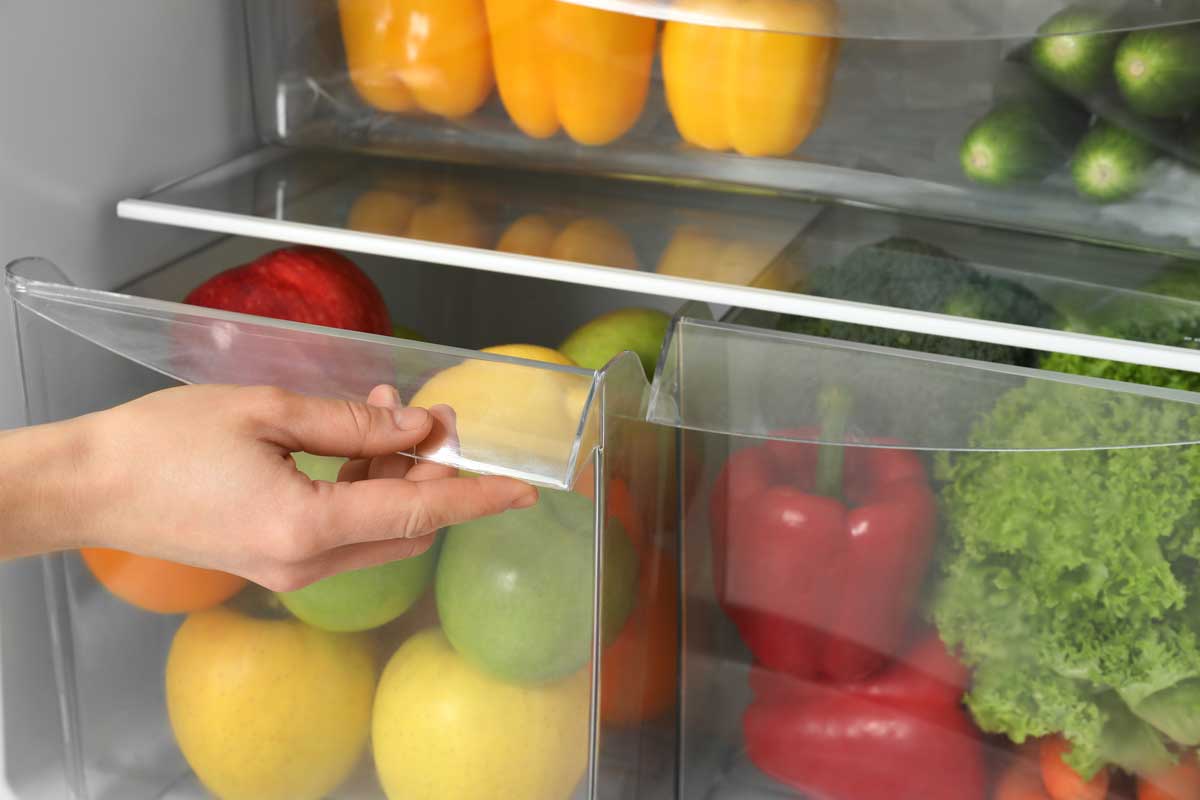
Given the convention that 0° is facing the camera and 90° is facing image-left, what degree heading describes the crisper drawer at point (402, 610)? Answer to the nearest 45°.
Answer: approximately 45°

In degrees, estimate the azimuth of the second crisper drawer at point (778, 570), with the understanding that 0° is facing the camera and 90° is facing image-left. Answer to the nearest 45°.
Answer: approximately 45°
